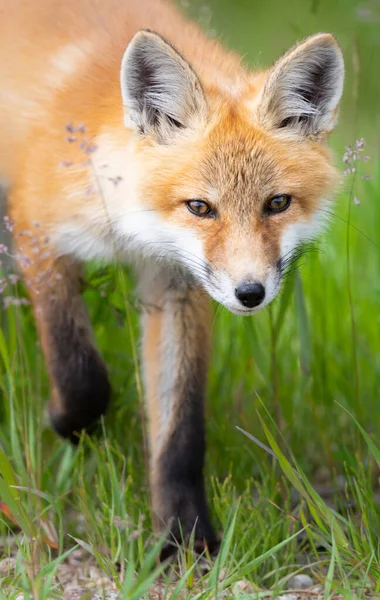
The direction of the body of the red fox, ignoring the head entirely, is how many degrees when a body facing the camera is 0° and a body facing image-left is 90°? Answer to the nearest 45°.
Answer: approximately 315°
